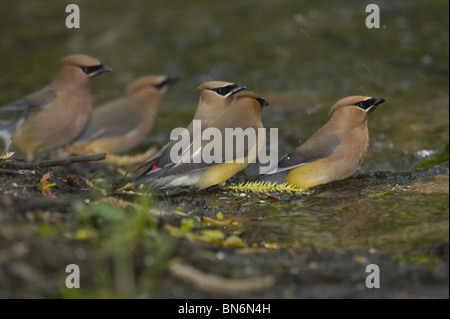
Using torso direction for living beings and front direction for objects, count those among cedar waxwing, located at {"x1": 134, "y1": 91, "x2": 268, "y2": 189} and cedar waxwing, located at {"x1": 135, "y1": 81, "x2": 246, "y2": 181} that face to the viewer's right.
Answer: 2

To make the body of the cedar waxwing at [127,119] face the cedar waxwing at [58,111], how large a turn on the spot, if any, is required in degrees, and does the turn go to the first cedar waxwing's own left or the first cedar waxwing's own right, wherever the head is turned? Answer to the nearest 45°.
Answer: approximately 135° to the first cedar waxwing's own right

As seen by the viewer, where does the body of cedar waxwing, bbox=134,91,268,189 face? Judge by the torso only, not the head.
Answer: to the viewer's right

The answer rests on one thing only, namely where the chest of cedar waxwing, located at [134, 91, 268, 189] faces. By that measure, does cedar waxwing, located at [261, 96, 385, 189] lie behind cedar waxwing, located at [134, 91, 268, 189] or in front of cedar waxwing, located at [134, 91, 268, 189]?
in front

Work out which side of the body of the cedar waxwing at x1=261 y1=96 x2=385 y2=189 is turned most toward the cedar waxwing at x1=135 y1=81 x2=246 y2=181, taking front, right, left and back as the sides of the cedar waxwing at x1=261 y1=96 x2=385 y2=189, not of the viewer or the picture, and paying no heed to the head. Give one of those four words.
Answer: back

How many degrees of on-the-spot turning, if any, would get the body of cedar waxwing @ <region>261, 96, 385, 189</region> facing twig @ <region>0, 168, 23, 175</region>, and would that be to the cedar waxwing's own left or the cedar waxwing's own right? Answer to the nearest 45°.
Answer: approximately 135° to the cedar waxwing's own right

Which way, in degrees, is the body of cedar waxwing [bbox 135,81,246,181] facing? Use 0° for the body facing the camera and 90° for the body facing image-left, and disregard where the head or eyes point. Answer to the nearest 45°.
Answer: approximately 270°

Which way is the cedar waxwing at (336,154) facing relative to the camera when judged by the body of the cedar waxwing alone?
to the viewer's right
